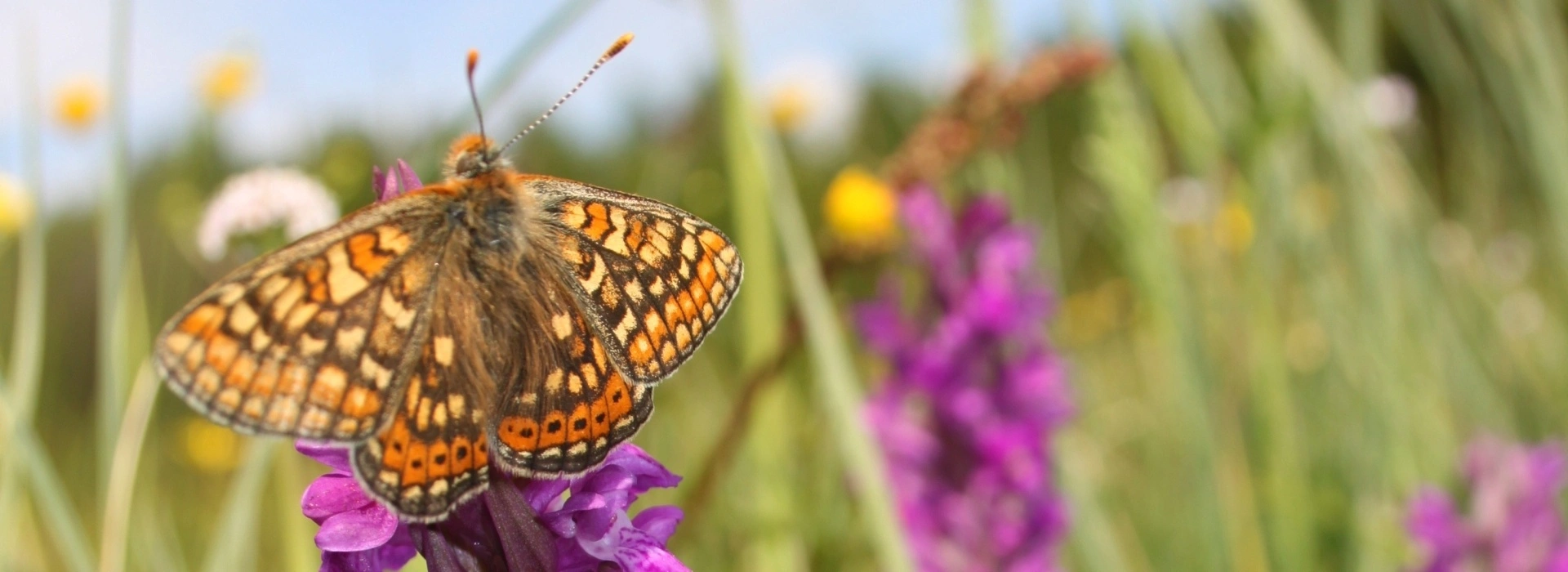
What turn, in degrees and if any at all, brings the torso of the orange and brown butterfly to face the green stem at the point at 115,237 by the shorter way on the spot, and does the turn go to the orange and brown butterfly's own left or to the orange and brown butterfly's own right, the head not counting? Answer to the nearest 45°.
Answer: approximately 45° to the orange and brown butterfly's own left

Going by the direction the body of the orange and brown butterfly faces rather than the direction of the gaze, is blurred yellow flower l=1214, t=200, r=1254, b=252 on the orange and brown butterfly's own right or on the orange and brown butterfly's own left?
on the orange and brown butterfly's own right

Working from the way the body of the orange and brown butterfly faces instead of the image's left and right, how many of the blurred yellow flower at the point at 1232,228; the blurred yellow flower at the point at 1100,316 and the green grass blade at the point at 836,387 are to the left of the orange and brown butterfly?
0

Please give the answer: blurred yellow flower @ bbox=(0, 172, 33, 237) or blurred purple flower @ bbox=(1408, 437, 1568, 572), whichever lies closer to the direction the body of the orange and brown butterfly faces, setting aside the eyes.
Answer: the blurred yellow flower

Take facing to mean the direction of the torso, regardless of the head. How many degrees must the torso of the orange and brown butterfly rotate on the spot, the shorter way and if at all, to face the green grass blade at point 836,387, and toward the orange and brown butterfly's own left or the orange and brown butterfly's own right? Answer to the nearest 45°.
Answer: approximately 45° to the orange and brown butterfly's own right

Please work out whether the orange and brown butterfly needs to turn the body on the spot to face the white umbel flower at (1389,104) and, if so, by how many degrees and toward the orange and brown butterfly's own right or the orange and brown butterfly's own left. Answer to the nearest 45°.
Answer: approximately 45° to the orange and brown butterfly's own right

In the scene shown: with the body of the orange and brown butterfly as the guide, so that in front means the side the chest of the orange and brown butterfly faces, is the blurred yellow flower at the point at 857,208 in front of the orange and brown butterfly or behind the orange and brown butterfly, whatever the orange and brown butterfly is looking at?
in front

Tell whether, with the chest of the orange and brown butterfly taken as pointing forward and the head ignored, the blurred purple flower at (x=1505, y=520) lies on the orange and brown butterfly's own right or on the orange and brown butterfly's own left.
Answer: on the orange and brown butterfly's own right

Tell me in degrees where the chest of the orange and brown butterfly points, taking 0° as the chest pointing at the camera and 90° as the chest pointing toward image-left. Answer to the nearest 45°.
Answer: approximately 180°

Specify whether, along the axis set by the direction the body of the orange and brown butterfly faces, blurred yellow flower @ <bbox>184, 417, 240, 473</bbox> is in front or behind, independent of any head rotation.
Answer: in front
